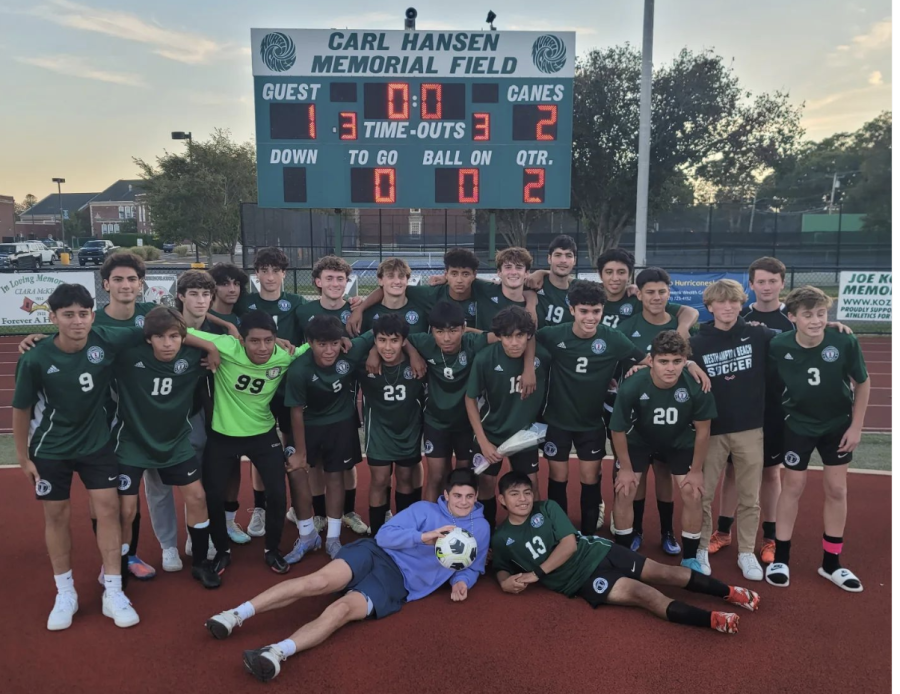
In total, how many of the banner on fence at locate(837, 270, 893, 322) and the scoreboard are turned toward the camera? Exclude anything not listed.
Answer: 2

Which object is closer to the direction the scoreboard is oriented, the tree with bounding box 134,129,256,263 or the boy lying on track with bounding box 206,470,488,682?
the boy lying on track

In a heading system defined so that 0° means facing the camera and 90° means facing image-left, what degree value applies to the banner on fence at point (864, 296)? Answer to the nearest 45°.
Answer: approximately 0°

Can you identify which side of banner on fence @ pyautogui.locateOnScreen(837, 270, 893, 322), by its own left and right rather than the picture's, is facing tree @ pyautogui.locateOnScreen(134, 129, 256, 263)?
right

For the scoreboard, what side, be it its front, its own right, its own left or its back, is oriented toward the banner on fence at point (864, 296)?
left

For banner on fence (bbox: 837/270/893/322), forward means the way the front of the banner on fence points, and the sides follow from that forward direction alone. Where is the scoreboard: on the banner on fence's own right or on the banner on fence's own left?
on the banner on fence's own right

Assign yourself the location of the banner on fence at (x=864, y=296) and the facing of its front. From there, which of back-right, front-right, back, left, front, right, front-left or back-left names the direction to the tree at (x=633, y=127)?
back-right

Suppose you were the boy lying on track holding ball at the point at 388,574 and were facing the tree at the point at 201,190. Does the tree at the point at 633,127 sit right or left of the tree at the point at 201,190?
right

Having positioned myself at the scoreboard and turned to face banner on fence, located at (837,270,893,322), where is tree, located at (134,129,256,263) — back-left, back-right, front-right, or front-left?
back-left

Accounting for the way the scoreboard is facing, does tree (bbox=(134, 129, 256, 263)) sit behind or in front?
behind

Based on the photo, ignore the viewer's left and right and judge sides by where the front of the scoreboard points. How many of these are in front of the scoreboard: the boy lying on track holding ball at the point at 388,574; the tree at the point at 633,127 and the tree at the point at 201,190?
1
